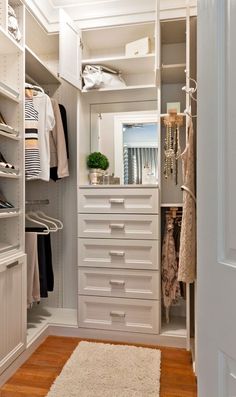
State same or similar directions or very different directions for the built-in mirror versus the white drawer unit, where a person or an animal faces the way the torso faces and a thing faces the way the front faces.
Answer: same or similar directions

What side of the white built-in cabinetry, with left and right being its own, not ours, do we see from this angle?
right

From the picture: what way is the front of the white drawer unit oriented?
toward the camera

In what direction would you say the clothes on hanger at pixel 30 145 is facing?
toward the camera

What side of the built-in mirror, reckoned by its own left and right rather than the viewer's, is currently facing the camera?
front

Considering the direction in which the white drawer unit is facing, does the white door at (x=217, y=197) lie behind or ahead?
ahead

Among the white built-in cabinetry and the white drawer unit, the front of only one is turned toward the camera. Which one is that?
the white drawer unit

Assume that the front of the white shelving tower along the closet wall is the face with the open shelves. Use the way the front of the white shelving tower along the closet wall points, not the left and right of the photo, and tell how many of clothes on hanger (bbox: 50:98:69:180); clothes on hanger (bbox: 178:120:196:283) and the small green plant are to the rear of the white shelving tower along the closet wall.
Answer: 0

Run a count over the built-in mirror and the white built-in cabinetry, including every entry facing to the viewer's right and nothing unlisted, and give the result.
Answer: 1
